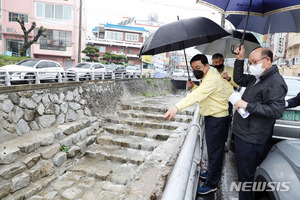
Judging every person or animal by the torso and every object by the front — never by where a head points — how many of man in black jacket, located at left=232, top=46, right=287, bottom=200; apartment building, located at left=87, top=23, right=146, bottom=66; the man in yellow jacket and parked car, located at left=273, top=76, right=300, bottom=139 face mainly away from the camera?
1

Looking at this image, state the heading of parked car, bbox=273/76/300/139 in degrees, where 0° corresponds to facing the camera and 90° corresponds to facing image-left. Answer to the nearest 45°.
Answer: approximately 180°

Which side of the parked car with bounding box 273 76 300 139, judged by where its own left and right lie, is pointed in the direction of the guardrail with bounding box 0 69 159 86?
left

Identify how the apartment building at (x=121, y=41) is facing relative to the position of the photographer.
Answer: facing the viewer

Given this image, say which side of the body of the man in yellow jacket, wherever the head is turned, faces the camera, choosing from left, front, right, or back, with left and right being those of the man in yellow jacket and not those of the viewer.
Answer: left

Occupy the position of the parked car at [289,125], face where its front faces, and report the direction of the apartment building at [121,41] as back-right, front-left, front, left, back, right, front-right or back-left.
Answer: front-left

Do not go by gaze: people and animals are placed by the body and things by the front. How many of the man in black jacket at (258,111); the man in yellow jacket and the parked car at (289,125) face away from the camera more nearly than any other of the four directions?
1

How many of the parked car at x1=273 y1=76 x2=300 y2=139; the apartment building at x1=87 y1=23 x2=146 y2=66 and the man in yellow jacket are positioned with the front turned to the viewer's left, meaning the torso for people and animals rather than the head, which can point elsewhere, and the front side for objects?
1

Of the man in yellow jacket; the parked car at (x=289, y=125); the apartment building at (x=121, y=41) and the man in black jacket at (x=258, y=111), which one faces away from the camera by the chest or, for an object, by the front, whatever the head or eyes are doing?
the parked car

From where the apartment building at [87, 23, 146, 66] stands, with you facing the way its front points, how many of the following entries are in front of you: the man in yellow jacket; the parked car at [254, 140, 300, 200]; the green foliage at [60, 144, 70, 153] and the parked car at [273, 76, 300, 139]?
4

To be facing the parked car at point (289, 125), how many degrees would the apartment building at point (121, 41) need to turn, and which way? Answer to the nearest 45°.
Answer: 0° — it already faces it

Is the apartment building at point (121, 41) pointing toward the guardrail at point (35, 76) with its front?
yes

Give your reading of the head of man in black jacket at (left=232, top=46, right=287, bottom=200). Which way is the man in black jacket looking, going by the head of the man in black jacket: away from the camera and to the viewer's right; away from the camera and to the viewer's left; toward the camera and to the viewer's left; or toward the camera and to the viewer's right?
toward the camera and to the viewer's left
